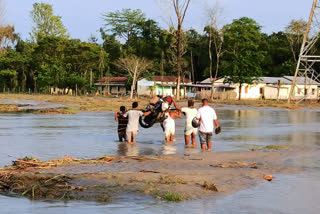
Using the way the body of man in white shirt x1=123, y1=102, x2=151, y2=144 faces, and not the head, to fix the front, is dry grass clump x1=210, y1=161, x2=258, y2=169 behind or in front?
behind

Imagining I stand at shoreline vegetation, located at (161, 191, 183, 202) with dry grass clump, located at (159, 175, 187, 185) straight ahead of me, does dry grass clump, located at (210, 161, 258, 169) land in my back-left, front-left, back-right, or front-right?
front-right

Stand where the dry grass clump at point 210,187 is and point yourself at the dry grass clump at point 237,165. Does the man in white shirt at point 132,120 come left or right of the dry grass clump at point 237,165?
left

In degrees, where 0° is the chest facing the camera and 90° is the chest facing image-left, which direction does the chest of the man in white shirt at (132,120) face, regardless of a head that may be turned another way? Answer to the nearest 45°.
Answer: approximately 180°

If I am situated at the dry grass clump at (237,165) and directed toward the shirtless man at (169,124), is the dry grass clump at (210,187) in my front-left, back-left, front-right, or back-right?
back-left

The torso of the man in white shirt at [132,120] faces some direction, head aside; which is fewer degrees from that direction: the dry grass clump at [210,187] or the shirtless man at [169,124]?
the shirtless man

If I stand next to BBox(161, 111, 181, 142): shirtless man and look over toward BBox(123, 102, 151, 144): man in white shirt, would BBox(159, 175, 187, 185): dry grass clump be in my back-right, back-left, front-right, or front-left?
front-left

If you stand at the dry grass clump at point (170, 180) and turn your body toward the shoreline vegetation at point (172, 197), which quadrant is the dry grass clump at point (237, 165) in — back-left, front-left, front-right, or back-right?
back-left

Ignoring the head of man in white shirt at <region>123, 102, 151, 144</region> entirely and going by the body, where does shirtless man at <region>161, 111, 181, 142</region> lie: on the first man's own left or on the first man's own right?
on the first man's own right

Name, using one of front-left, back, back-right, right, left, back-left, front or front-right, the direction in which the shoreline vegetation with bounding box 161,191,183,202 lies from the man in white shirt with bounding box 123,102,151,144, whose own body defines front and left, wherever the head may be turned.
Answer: back

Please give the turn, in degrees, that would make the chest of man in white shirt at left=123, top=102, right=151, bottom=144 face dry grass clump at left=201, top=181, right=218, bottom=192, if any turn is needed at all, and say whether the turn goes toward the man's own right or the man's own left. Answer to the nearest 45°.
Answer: approximately 180°

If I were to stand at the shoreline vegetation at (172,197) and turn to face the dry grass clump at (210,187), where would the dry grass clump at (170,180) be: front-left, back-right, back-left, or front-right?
front-left

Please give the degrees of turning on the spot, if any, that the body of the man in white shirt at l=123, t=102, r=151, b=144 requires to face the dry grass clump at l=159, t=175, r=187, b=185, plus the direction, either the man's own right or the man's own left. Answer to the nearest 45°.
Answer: approximately 180°

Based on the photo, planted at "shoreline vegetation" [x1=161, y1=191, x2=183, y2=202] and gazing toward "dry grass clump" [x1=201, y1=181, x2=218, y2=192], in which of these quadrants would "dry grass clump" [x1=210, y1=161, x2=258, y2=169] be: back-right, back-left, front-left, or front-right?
front-left
